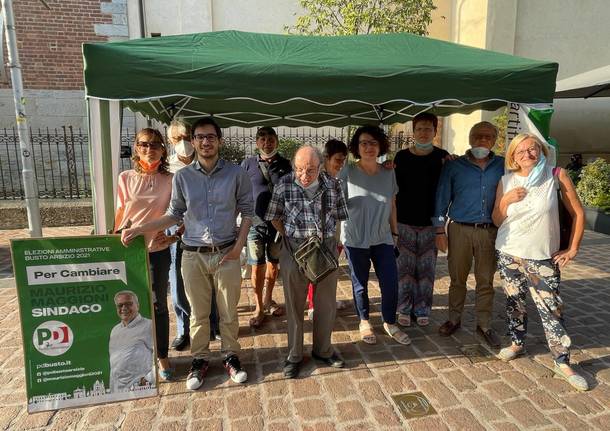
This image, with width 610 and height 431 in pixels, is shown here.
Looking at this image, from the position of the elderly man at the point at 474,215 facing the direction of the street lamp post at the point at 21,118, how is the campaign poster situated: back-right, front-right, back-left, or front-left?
front-left

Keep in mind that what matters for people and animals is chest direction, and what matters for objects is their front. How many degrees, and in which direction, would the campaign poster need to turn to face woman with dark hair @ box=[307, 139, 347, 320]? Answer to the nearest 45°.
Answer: approximately 90° to its left

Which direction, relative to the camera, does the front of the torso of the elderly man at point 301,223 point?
toward the camera

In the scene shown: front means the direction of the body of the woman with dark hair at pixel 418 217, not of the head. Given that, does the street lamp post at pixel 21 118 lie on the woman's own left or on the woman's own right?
on the woman's own right

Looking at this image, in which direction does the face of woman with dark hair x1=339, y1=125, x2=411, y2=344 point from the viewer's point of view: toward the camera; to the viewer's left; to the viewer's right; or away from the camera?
toward the camera

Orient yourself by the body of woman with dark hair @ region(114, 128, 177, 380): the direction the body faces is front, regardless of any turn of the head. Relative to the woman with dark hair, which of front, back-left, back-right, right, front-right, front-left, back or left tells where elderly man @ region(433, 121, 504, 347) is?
left

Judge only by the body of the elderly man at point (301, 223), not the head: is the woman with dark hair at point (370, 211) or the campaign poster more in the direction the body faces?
the campaign poster

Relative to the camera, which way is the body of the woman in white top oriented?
toward the camera

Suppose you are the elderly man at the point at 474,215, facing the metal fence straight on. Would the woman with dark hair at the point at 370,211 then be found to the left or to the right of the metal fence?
left

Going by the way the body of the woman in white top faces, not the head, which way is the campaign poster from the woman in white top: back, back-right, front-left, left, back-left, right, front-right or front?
front-right

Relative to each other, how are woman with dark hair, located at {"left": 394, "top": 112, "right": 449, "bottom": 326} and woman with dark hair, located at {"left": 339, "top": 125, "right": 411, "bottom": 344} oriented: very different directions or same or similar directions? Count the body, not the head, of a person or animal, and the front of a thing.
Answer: same or similar directions

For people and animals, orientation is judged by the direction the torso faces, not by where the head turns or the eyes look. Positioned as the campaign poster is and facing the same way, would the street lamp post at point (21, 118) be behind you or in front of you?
behind

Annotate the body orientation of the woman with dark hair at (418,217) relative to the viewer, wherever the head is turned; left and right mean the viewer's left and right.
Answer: facing the viewer

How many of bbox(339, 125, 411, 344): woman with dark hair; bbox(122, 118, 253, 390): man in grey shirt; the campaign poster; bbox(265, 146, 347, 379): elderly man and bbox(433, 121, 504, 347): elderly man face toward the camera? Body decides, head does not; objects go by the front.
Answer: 5

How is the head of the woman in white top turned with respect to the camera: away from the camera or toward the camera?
toward the camera

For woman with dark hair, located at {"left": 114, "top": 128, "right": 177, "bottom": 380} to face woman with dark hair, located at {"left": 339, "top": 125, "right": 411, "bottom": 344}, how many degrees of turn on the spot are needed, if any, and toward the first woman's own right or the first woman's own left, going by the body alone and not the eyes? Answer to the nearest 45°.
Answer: approximately 90° to the first woman's own left

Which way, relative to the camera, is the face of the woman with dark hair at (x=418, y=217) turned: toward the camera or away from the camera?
toward the camera

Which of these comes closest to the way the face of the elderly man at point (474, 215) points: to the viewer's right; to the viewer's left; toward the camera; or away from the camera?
toward the camera

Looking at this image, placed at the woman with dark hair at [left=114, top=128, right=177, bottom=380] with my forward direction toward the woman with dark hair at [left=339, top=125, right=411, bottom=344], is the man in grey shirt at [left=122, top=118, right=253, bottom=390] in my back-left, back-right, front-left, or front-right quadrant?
front-right

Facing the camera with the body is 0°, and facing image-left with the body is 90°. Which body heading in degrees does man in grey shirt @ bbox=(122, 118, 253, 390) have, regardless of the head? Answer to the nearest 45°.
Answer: approximately 0°

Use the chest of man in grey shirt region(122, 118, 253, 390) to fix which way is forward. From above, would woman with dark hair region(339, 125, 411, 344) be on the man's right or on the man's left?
on the man's left
